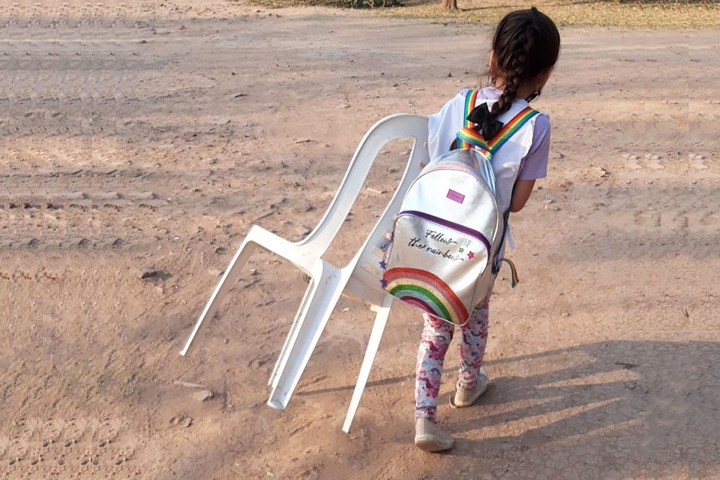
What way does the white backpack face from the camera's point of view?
toward the camera
